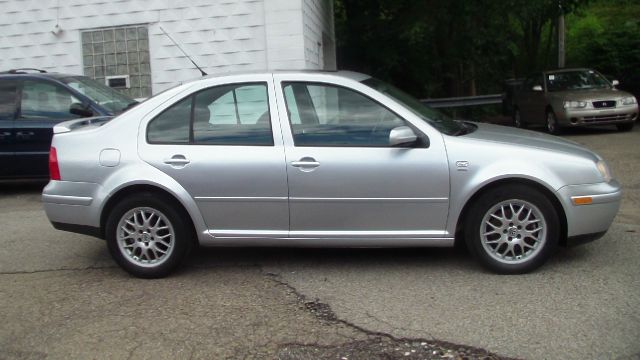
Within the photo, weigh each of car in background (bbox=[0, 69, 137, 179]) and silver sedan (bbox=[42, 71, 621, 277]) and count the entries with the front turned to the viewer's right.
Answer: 2

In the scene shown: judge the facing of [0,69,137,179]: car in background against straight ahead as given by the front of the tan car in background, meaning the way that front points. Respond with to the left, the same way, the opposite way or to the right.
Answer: to the left

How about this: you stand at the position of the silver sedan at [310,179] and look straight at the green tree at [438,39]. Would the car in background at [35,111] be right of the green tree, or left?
left

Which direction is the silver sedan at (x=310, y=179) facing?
to the viewer's right

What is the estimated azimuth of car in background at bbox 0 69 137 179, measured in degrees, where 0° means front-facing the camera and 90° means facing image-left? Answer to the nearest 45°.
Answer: approximately 270°

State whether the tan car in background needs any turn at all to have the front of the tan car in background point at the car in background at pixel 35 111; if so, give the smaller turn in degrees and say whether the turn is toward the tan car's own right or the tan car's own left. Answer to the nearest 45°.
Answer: approximately 90° to the tan car's own right

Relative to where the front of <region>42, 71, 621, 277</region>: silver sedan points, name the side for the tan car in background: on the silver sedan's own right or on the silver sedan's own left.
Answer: on the silver sedan's own left

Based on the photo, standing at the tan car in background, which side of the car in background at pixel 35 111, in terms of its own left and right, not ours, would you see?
front

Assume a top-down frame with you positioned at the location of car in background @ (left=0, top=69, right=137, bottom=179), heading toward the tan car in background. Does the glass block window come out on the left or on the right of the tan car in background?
left

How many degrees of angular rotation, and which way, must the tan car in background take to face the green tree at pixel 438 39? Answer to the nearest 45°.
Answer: approximately 180°

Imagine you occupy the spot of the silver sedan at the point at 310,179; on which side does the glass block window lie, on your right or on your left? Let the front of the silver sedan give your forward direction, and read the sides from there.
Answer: on your left

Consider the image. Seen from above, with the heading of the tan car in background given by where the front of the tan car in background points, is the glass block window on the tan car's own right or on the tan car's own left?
on the tan car's own right
